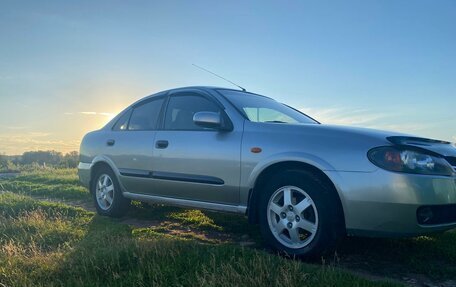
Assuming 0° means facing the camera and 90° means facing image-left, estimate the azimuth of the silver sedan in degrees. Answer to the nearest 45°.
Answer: approximately 315°
